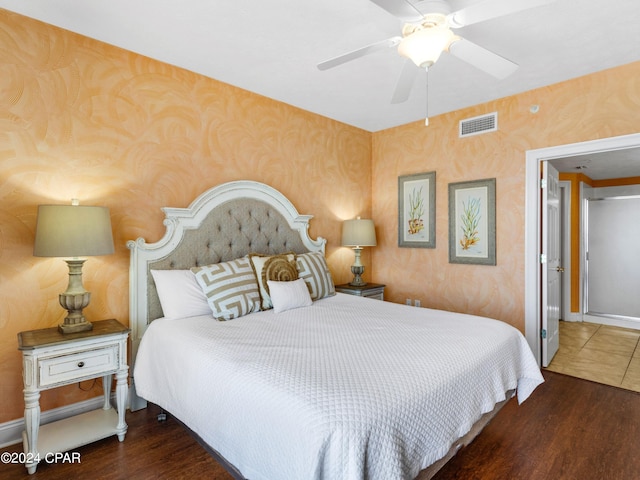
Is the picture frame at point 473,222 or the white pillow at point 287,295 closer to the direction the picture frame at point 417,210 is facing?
the white pillow

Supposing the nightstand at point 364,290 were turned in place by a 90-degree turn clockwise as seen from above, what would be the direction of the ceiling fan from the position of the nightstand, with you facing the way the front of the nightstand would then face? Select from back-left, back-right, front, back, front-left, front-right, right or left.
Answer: front-left

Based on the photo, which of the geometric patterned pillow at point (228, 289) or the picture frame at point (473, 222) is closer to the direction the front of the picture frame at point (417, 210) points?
the geometric patterned pillow

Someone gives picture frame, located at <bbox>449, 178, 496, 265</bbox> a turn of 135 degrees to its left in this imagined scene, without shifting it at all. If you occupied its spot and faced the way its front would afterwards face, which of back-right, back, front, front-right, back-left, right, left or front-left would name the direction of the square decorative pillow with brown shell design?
back-right

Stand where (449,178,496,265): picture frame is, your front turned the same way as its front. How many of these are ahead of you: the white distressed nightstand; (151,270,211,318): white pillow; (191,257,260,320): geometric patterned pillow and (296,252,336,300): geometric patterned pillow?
4

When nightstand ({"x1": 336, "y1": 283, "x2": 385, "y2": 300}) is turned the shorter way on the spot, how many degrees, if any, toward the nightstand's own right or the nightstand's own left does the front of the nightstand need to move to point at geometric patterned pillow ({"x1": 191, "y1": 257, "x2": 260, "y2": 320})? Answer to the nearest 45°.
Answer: approximately 90° to the nightstand's own right

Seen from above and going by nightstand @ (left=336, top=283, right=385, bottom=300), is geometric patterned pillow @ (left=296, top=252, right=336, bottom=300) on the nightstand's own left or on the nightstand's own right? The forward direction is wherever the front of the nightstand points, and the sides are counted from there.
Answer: on the nightstand's own right

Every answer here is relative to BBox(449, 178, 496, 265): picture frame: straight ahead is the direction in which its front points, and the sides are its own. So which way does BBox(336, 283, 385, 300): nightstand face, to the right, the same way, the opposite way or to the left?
to the left

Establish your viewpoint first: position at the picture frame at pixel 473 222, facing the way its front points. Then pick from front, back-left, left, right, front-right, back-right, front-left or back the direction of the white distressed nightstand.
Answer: front

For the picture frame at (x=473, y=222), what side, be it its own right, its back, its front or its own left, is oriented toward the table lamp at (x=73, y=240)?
front

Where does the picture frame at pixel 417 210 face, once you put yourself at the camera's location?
facing the viewer and to the left of the viewer

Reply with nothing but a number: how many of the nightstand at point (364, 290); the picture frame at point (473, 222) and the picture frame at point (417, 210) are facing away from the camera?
0

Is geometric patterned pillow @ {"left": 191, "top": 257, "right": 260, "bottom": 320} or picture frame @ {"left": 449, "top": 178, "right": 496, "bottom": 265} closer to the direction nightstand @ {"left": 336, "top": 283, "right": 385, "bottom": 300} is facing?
the picture frame

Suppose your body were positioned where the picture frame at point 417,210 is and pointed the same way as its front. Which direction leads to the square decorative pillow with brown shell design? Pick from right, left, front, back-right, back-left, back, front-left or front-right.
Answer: front

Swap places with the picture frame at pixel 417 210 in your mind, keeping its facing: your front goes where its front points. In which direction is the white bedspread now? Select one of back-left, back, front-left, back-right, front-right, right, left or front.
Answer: front-left

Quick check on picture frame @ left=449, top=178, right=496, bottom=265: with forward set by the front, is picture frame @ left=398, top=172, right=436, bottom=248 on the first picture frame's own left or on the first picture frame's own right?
on the first picture frame's own right

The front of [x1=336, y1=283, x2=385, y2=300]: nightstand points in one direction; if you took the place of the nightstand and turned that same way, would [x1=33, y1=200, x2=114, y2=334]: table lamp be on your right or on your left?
on your right
